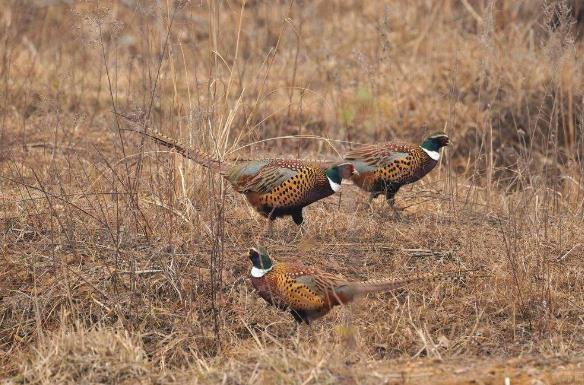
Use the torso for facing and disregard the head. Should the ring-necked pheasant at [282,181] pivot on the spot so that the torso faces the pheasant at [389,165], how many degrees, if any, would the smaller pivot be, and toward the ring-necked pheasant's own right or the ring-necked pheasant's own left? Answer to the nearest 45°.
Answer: approximately 45° to the ring-necked pheasant's own left

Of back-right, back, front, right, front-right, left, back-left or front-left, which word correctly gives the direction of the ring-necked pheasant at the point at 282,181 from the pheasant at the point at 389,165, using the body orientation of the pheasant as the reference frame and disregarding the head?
back-right

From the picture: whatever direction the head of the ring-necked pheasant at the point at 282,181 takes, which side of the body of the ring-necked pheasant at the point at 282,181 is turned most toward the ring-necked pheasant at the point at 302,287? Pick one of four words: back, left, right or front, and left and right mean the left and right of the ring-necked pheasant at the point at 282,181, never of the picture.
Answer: right

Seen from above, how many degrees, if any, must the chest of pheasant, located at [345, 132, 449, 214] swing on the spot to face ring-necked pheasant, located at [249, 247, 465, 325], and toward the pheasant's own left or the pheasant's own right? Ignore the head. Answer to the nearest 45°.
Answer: approximately 90° to the pheasant's own right

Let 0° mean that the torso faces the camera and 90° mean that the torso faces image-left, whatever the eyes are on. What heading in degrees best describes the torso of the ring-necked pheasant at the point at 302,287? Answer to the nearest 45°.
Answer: approximately 90°

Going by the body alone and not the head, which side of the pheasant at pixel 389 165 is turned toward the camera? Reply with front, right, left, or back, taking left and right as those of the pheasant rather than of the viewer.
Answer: right

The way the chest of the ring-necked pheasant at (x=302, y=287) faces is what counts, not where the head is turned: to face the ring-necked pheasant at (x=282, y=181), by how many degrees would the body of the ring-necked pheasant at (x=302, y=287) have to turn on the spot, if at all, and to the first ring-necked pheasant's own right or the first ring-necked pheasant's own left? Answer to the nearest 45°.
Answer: approximately 90° to the first ring-necked pheasant's own right

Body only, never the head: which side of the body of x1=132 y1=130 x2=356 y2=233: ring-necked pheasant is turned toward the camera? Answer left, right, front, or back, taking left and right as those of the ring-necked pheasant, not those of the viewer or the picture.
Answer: right

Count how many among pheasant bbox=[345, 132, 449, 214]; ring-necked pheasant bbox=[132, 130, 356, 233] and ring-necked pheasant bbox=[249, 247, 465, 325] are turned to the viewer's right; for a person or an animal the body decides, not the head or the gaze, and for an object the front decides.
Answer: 2

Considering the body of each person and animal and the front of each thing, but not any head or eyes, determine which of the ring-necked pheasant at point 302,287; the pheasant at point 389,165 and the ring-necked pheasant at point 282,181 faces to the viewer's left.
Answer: the ring-necked pheasant at point 302,287

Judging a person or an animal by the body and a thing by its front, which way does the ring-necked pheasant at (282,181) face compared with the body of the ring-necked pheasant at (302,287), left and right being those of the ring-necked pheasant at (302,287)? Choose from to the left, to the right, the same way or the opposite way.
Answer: the opposite way

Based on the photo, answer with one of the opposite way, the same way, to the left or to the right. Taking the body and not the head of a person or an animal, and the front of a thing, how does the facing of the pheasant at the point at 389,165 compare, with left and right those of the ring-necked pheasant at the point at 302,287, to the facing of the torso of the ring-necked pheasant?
the opposite way

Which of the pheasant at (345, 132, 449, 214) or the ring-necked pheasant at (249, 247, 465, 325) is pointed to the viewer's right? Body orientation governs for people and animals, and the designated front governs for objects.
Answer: the pheasant
